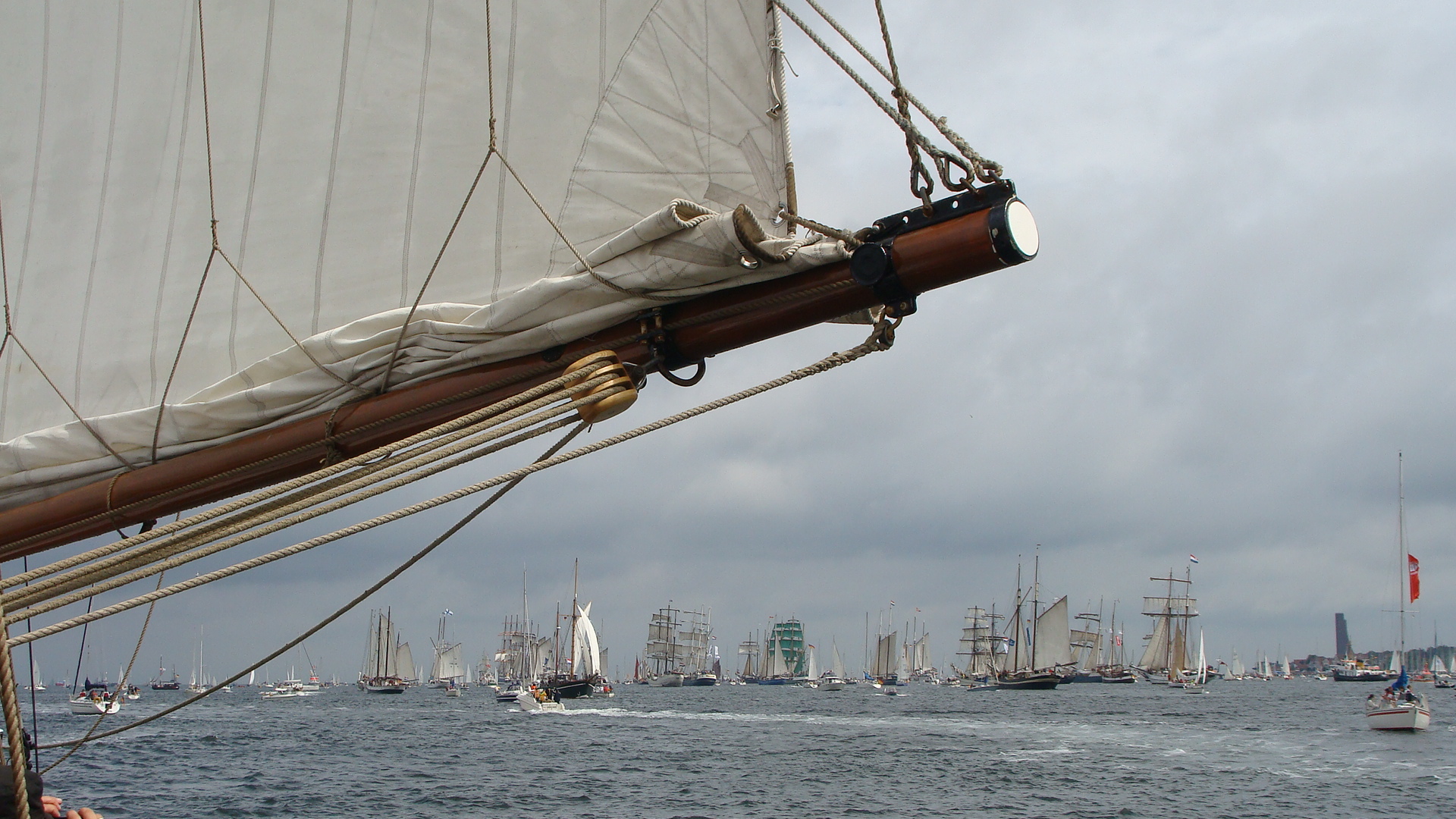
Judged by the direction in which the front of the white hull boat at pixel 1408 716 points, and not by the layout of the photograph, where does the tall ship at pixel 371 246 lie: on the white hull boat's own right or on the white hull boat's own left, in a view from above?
on the white hull boat's own right
